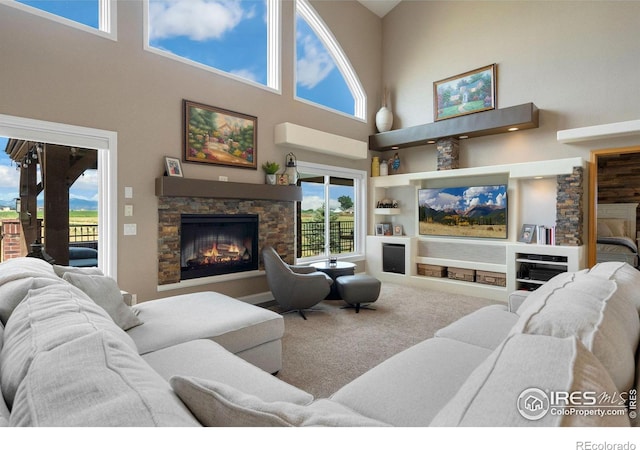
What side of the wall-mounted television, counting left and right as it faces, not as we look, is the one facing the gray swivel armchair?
front

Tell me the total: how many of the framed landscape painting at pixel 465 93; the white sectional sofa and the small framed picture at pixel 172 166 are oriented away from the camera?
1

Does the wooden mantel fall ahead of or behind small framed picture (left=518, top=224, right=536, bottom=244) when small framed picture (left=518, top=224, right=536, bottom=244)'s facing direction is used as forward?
ahead

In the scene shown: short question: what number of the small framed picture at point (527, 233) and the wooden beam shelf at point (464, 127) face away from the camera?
0

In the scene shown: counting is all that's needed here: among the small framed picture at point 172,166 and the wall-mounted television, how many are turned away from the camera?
0

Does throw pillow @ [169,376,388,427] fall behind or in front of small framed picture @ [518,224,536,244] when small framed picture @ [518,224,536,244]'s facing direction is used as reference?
in front

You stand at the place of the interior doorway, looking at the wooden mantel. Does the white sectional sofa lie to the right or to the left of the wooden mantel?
left

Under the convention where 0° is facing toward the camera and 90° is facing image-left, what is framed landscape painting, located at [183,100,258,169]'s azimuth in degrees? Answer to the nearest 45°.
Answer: approximately 315°
